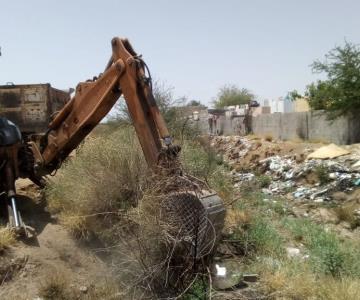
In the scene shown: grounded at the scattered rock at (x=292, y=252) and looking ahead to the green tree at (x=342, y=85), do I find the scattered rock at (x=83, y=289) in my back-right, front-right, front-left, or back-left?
back-left

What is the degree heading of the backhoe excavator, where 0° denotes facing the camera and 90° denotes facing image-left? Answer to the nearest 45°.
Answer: approximately 90°

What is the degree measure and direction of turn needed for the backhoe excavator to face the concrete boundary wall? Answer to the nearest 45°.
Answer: approximately 135° to its right

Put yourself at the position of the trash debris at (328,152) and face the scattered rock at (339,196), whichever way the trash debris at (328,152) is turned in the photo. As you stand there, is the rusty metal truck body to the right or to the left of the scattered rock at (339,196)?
right

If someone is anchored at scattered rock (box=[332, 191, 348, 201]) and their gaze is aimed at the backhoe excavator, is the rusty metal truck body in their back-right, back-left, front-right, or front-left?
front-right

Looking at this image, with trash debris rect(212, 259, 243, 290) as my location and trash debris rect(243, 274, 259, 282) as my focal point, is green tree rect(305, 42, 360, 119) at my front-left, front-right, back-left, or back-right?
front-left

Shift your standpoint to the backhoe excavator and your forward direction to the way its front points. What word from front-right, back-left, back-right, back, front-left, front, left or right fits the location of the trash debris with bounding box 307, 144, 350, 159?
back-right

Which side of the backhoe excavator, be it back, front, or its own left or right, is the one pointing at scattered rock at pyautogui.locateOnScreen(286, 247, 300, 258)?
back

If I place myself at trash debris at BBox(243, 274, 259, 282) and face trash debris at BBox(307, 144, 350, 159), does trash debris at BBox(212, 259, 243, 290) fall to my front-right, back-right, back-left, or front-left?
back-left
